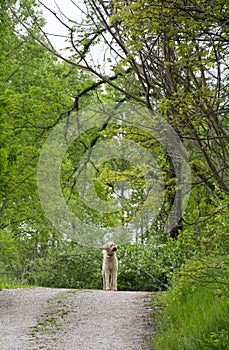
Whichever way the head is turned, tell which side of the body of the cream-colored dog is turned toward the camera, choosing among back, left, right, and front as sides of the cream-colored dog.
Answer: front
